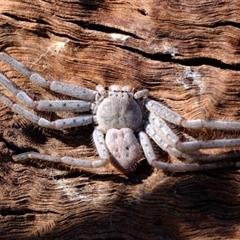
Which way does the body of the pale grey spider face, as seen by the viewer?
away from the camera
